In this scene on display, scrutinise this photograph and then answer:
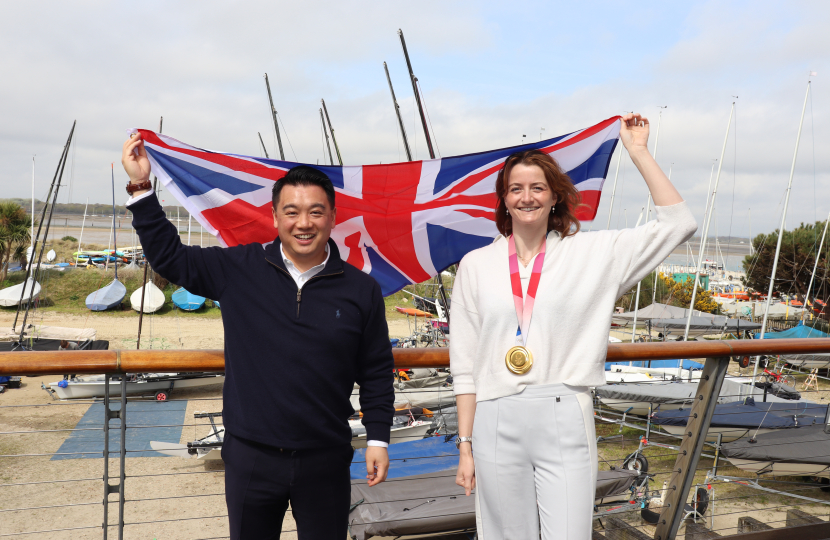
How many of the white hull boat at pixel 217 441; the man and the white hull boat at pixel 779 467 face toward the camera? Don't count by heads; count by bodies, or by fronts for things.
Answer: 1

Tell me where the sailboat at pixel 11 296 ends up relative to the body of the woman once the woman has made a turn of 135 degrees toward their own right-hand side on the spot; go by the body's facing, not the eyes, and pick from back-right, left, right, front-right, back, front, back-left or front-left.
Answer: front

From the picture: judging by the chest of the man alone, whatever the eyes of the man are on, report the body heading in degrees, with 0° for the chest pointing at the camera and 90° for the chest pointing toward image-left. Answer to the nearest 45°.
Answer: approximately 0°

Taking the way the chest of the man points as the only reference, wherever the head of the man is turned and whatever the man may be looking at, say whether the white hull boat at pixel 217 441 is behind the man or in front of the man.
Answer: behind

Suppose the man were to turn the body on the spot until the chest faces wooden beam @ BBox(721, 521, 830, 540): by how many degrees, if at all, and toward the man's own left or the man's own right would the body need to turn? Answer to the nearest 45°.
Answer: approximately 90° to the man's own left

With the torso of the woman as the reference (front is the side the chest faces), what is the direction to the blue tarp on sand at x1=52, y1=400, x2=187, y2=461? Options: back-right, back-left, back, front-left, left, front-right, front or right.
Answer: back-right

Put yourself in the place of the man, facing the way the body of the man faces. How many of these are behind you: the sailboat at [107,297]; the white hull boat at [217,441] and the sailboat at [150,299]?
3
